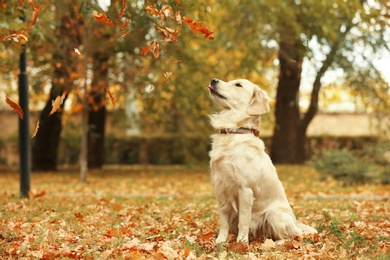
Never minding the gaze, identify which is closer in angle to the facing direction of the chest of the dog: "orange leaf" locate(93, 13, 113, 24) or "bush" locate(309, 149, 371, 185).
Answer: the orange leaf

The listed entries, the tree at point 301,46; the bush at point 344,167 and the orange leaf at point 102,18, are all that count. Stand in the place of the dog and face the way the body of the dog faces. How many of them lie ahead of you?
1

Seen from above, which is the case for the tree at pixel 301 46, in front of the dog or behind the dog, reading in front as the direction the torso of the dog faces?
behind

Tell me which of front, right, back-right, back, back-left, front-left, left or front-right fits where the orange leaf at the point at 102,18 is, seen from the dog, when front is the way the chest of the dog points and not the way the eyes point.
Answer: front

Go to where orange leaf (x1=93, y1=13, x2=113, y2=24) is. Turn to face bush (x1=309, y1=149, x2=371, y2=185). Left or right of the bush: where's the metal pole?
left

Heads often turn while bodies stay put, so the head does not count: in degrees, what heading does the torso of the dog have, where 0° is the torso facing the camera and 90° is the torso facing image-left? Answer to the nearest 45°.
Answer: approximately 45°

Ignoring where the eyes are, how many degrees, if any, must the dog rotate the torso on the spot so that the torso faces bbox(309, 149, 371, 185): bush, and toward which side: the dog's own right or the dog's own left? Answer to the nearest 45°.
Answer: approximately 135° to the dog's own right

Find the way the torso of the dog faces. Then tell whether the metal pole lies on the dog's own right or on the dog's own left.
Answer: on the dog's own right
